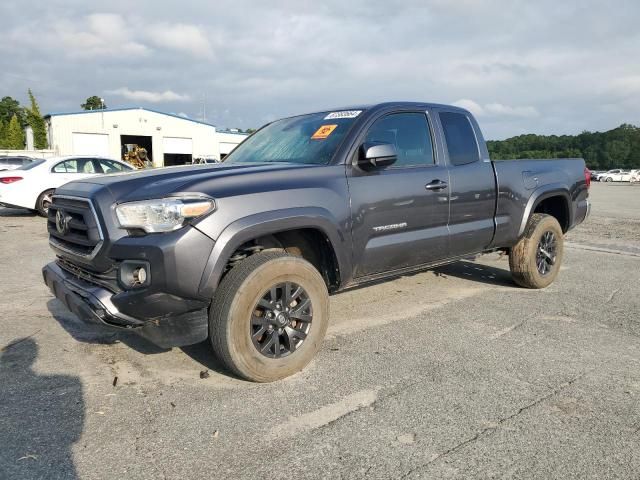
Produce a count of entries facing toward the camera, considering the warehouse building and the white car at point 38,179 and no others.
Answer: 1

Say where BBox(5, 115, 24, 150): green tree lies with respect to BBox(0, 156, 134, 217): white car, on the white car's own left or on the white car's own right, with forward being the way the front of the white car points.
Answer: on the white car's own left

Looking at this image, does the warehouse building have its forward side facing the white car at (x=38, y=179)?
yes

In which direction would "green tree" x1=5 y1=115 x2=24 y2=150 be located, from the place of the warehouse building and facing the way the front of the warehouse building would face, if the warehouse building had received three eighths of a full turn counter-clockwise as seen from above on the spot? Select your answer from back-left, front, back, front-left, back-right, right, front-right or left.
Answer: left

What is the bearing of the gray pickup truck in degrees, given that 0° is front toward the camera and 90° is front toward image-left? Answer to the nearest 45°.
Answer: approximately 45°

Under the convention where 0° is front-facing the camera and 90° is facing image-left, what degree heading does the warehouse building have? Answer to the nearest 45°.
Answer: approximately 0°

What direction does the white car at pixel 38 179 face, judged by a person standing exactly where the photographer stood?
facing away from the viewer and to the right of the viewer
